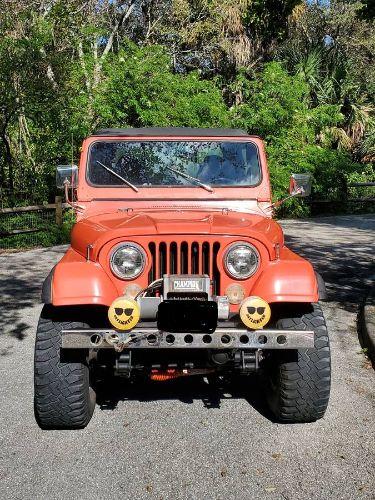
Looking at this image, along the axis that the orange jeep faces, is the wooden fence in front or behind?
behind

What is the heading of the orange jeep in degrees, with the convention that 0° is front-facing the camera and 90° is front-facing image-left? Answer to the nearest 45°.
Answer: approximately 0°
